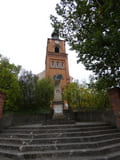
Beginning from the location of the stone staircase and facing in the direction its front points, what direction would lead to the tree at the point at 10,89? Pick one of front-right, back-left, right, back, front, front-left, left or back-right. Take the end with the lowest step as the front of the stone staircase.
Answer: back-right

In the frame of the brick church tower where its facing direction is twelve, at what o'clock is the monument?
The monument is roughly at 12 o'clock from the brick church tower.

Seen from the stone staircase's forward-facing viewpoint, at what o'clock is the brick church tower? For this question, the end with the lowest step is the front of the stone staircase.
The brick church tower is roughly at 6 o'clock from the stone staircase.

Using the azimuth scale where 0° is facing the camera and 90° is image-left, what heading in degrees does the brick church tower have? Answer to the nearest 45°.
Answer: approximately 0°

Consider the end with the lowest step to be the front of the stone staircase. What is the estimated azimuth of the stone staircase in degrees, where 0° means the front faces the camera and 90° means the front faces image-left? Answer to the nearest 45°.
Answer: approximately 0°

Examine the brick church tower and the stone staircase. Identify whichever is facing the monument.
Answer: the brick church tower

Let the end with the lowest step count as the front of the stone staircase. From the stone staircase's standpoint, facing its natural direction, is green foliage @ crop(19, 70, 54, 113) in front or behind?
behind

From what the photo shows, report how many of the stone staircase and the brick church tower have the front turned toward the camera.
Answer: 2

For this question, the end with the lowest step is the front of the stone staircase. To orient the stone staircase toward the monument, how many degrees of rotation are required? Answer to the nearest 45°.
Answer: approximately 180°
